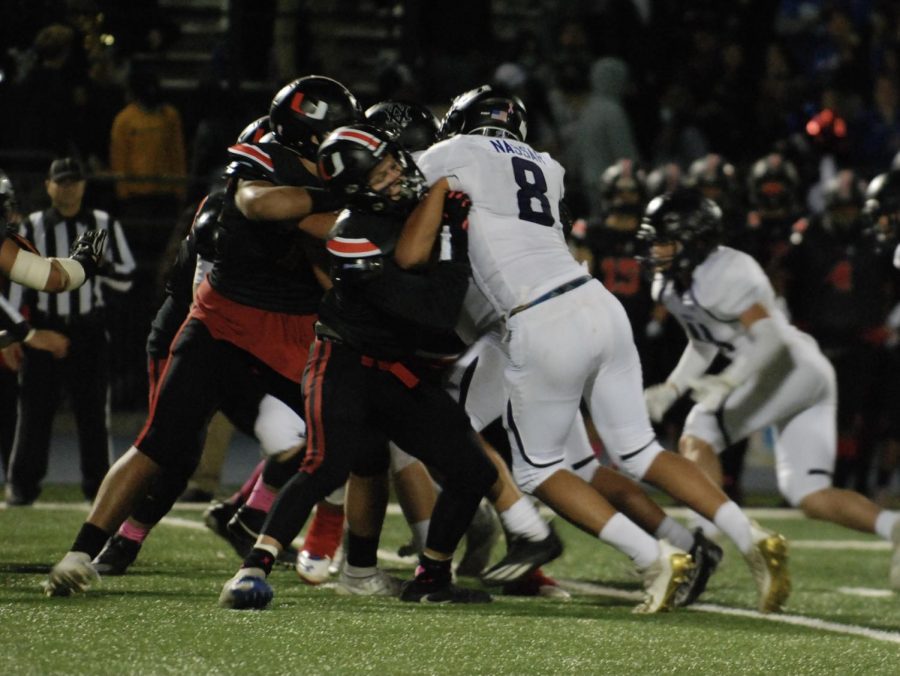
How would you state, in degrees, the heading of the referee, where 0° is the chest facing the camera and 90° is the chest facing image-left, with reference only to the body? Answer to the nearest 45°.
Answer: approximately 0°

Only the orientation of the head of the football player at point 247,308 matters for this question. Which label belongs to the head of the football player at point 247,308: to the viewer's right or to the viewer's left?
to the viewer's right

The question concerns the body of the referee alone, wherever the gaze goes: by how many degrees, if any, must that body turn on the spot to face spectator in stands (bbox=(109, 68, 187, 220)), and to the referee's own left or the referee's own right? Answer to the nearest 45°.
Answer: approximately 180°

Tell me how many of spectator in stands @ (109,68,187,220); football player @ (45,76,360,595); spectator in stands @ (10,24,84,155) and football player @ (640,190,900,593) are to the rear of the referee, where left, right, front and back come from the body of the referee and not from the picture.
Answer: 2

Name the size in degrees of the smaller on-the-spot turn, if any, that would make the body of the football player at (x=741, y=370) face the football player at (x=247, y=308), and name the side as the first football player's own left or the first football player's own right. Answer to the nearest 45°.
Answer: approximately 45° to the first football player's own left

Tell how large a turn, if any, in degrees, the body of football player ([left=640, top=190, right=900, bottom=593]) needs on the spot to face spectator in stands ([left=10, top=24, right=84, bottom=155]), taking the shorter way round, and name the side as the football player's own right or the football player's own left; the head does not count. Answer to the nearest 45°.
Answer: approximately 45° to the football player's own right

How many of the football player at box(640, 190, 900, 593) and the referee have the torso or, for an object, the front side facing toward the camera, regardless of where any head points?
1

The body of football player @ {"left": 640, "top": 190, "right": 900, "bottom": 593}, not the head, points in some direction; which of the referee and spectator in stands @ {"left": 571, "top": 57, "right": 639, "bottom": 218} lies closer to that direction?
the referee

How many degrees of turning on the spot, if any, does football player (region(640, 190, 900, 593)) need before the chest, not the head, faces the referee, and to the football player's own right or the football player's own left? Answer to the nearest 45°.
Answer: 0° — they already face them

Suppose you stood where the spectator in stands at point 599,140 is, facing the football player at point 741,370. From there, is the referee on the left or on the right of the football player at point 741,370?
right

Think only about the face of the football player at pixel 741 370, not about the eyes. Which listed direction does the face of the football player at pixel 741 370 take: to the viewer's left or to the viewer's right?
to the viewer's left

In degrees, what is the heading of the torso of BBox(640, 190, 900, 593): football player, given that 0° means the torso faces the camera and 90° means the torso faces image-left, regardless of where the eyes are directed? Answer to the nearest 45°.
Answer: approximately 90°

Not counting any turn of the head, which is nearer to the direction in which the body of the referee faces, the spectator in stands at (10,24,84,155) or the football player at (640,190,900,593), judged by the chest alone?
the football player
